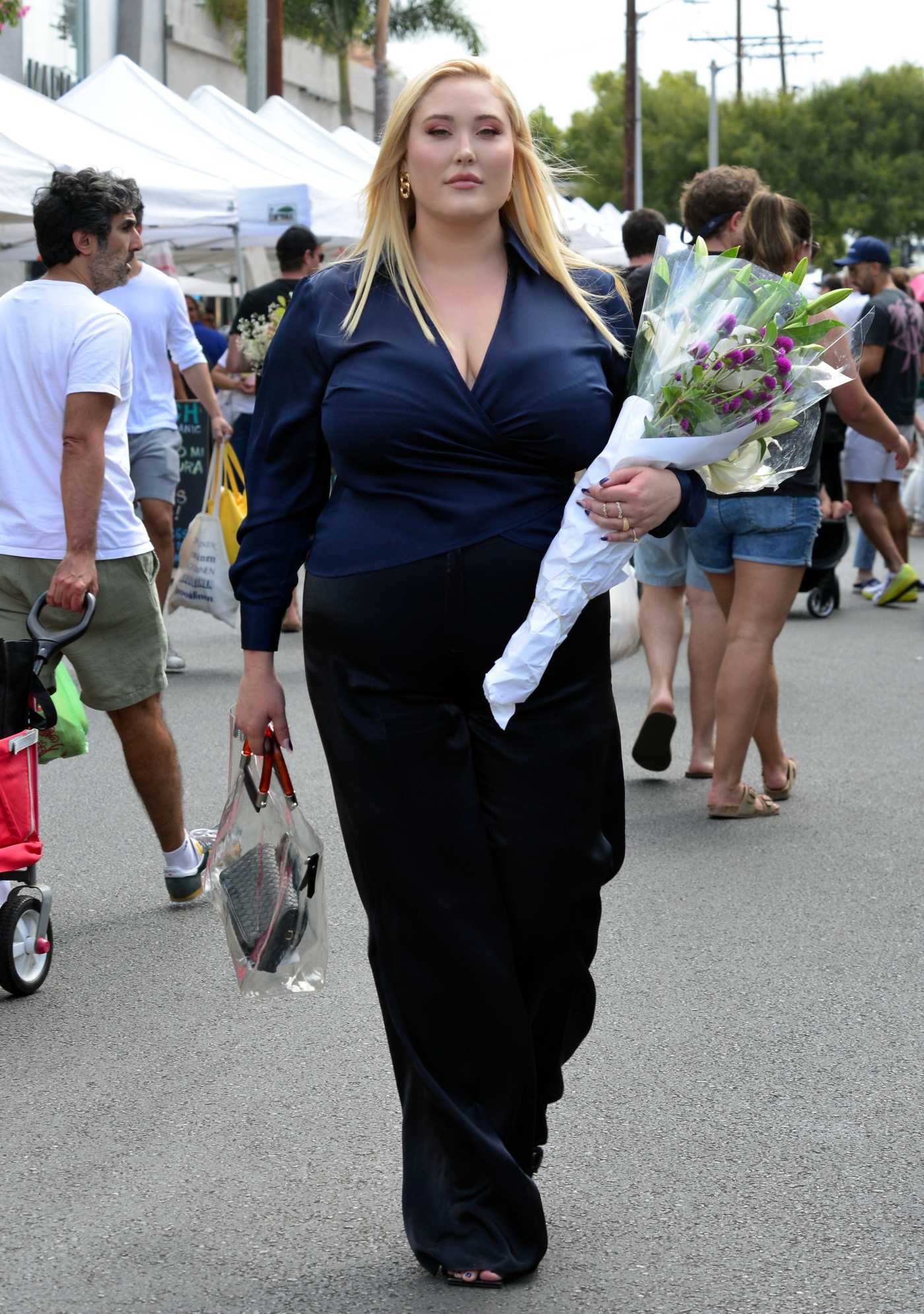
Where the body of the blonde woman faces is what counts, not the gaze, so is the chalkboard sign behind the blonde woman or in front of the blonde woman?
behind

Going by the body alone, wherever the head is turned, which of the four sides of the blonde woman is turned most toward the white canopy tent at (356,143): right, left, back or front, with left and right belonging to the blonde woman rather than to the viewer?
back

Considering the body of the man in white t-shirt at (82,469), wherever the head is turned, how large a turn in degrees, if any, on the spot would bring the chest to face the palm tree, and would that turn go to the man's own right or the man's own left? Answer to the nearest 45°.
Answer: approximately 45° to the man's own left

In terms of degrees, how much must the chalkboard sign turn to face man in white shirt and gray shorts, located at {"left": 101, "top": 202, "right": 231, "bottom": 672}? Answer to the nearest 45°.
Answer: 0° — it already faces them

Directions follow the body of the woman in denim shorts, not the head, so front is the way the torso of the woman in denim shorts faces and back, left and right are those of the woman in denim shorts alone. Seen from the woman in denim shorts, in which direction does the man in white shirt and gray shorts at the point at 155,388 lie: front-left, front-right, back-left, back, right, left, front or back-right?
left

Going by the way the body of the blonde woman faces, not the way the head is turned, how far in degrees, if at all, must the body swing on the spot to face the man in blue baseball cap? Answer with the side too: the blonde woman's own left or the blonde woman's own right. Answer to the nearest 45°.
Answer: approximately 180°

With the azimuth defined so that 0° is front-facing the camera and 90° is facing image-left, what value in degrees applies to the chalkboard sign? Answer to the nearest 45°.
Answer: approximately 0°

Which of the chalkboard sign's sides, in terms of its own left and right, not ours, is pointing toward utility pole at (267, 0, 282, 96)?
back

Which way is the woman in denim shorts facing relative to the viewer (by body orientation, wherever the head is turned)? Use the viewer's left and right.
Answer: facing away from the viewer and to the right of the viewer
